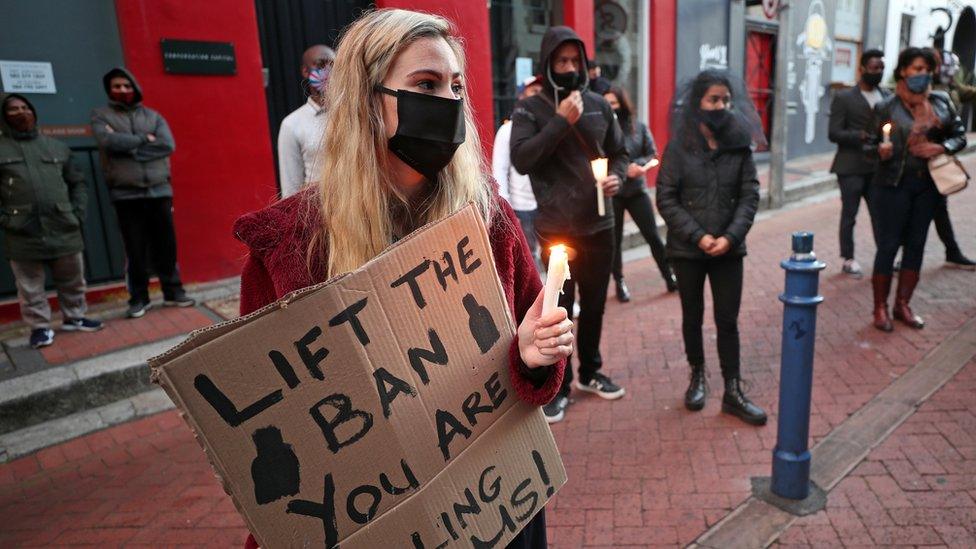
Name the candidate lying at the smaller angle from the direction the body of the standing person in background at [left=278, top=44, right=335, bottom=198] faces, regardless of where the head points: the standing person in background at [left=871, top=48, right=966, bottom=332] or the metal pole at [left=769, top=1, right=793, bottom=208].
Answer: the standing person in background

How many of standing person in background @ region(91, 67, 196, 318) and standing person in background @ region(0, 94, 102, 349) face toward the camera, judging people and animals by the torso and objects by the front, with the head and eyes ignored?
2

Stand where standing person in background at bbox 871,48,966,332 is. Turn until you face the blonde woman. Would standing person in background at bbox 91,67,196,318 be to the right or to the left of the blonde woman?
right

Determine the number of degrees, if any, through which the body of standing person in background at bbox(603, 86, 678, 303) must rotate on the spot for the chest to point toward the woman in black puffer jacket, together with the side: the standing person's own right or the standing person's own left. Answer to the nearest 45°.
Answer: approximately 45° to the standing person's own left
